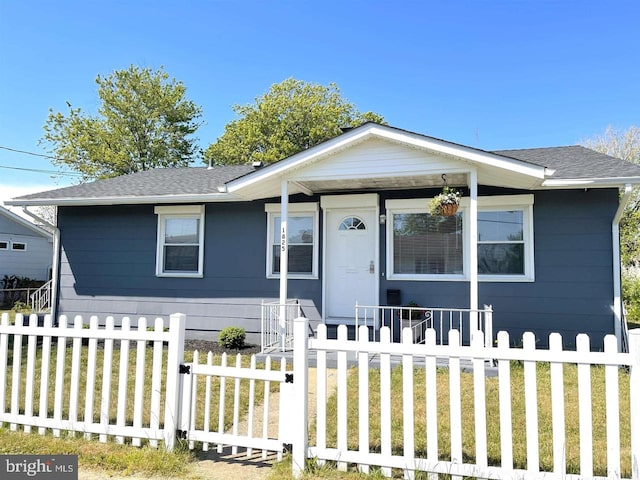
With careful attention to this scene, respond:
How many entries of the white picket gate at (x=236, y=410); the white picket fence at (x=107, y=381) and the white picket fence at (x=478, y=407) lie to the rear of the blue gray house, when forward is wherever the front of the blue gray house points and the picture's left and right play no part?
0

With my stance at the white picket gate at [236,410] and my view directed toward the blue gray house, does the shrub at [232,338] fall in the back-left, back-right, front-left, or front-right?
front-left

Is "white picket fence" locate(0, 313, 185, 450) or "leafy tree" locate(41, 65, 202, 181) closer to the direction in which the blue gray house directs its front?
the white picket fence

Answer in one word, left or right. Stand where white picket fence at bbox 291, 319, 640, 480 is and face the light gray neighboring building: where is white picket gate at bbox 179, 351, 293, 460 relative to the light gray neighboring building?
left

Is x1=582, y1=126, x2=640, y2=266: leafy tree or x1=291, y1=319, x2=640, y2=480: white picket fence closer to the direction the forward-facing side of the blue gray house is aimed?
the white picket fence

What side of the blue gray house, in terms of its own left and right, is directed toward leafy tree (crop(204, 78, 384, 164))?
back

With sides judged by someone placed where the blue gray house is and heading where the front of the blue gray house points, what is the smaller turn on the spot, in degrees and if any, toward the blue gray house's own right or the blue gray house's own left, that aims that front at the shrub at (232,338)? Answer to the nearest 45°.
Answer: approximately 90° to the blue gray house's own right

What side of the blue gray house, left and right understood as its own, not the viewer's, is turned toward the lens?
front

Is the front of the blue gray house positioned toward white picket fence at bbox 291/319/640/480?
yes

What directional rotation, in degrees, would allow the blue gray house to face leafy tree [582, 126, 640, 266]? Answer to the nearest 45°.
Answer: approximately 135° to its left

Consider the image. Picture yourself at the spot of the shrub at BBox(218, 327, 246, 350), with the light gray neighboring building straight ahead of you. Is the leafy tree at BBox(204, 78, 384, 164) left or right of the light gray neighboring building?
right

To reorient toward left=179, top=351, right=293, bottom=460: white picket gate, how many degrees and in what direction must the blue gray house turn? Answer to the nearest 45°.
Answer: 0° — it already faces it
